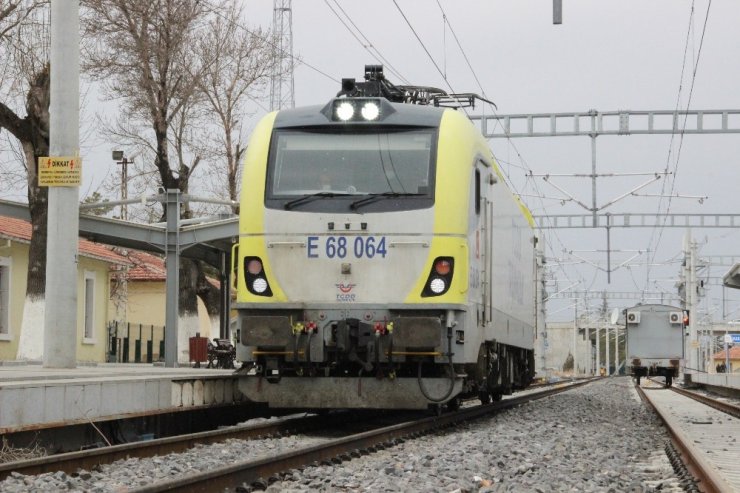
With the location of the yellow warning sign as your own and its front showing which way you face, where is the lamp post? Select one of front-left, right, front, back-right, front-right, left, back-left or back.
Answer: back

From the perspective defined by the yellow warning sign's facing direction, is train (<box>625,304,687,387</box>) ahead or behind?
behind

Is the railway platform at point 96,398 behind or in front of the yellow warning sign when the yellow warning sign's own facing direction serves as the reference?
in front

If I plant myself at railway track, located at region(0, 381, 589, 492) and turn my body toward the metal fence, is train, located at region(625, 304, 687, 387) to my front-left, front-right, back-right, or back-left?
front-right

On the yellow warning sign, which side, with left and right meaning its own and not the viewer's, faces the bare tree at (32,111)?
back

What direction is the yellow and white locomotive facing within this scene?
toward the camera

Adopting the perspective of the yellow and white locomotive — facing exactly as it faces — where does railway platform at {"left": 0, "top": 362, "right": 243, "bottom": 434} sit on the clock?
The railway platform is roughly at 2 o'clock from the yellow and white locomotive.

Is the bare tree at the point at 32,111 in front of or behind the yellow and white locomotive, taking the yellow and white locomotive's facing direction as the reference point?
behind

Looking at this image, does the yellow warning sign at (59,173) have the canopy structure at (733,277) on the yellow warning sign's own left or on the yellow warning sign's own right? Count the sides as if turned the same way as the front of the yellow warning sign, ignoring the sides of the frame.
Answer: on the yellow warning sign's own left

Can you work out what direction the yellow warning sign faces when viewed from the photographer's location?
facing the viewer

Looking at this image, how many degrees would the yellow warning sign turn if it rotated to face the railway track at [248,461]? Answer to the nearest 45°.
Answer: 0° — it already faces it

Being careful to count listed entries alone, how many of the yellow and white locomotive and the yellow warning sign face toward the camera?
2

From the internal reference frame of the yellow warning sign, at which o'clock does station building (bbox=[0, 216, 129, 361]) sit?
The station building is roughly at 6 o'clock from the yellow warning sign.

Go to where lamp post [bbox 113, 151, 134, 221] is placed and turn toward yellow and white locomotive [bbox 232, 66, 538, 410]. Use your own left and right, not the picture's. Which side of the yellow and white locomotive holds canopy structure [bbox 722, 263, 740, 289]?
left
